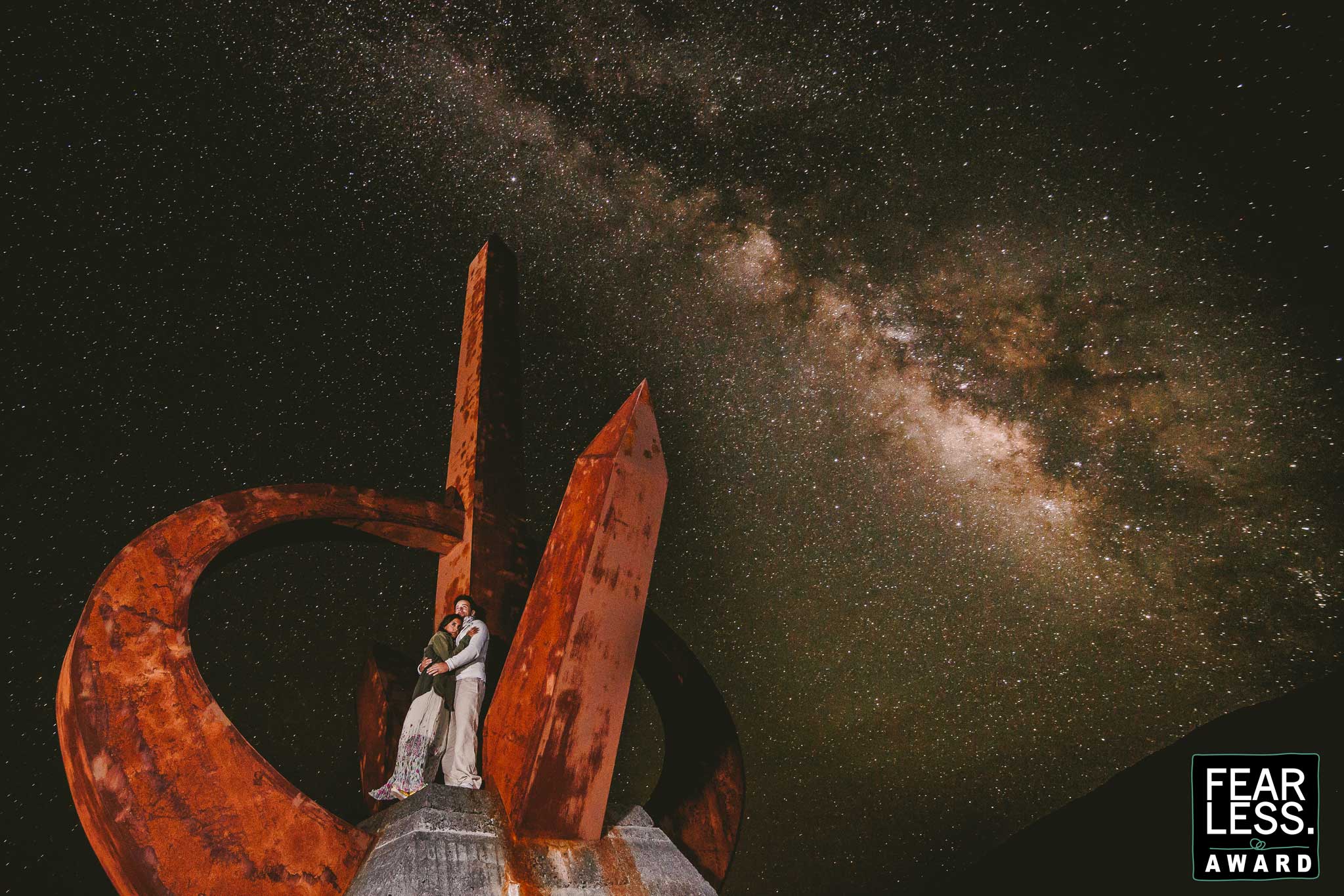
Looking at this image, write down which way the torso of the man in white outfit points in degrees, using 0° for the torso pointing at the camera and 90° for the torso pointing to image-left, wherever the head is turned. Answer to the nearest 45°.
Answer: approximately 45°

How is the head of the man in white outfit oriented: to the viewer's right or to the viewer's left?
to the viewer's left
